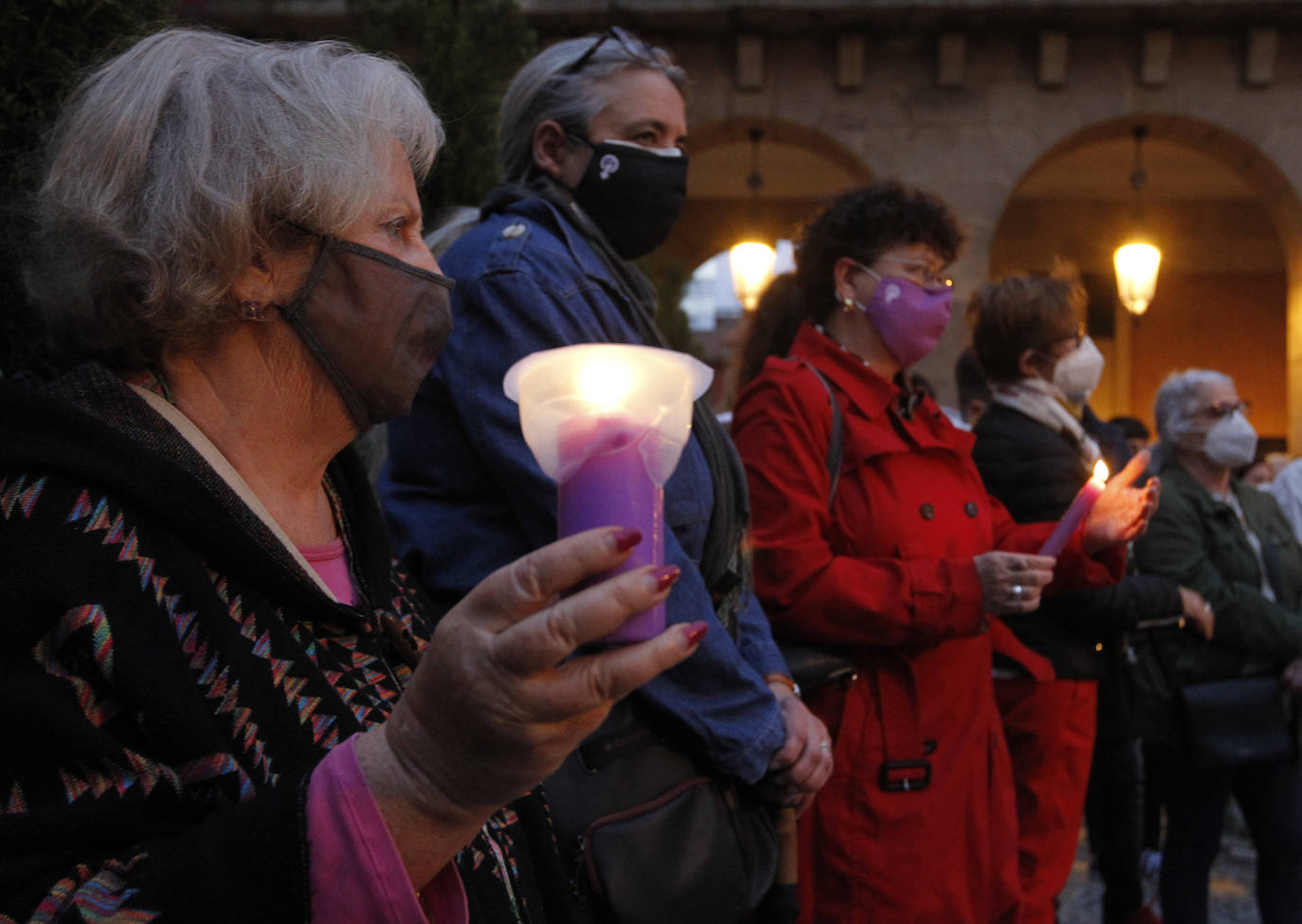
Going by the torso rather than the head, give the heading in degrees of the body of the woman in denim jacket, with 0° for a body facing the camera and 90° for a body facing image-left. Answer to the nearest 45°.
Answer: approximately 270°

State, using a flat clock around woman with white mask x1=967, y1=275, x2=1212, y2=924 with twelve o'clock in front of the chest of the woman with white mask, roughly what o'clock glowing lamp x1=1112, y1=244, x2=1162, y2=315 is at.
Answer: The glowing lamp is roughly at 9 o'clock from the woman with white mask.

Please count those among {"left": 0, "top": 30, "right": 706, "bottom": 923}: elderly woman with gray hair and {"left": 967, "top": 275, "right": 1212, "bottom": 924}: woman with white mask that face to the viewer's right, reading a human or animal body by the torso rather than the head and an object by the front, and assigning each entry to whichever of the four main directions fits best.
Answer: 2

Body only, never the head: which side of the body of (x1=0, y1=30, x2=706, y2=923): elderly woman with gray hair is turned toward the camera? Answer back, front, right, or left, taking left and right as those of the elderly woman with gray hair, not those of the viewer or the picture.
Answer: right

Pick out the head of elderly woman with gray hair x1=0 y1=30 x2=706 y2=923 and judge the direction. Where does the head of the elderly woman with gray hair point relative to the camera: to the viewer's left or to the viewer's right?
to the viewer's right

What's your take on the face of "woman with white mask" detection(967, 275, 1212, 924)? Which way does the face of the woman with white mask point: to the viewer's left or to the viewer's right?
to the viewer's right

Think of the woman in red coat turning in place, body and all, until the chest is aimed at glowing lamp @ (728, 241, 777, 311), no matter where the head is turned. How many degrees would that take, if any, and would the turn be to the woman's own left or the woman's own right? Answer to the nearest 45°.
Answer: approximately 135° to the woman's own left

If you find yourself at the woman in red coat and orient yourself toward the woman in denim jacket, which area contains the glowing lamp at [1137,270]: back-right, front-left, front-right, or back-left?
back-right
